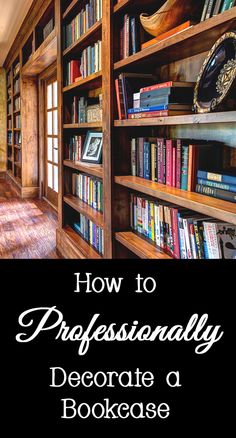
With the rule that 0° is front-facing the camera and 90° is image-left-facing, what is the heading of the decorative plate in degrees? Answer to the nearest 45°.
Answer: approximately 45°

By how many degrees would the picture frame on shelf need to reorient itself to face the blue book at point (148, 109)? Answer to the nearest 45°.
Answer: approximately 45° to its left

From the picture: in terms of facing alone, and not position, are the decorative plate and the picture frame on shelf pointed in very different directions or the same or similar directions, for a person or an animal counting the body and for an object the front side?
same or similar directions

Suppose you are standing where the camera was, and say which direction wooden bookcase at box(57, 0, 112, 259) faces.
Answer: facing the viewer and to the left of the viewer

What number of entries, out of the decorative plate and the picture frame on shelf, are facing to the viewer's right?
0

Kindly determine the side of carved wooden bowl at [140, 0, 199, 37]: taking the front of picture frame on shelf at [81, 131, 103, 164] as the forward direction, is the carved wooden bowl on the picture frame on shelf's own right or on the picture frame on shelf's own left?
on the picture frame on shelf's own left

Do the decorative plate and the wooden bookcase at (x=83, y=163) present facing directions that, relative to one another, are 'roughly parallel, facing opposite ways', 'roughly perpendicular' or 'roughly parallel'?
roughly parallel

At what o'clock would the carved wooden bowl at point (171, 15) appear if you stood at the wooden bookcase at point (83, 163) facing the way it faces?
The carved wooden bowl is roughly at 10 o'clock from the wooden bookcase.

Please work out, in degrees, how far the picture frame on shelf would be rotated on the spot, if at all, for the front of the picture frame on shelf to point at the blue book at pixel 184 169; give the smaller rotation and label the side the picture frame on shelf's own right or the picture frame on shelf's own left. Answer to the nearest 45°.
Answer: approximately 45° to the picture frame on shelf's own left

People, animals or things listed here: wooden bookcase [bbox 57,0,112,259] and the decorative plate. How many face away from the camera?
0
